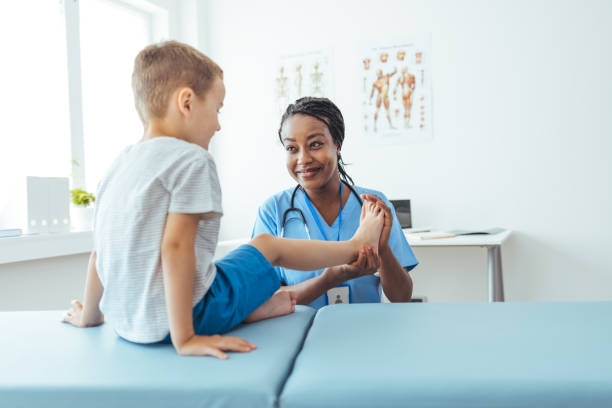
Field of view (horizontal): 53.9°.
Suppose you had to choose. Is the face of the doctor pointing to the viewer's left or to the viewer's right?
to the viewer's left

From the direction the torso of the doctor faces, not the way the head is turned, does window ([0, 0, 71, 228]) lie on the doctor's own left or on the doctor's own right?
on the doctor's own right

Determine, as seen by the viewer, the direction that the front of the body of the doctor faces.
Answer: toward the camera

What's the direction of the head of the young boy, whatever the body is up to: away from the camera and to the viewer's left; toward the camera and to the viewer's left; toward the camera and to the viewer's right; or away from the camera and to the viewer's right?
away from the camera and to the viewer's right

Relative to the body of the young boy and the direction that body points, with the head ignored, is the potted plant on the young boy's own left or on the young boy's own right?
on the young boy's own left

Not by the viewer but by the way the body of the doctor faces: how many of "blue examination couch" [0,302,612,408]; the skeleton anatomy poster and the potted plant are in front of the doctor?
1

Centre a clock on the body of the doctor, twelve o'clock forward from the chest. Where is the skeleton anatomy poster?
The skeleton anatomy poster is roughly at 6 o'clock from the doctor.

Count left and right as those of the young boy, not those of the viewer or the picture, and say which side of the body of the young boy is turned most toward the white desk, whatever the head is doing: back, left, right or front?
front

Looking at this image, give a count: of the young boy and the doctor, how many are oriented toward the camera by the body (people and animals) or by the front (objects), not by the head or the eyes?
1

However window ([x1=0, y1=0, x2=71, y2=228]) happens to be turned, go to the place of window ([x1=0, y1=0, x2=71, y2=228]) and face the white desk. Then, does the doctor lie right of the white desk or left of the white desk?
right

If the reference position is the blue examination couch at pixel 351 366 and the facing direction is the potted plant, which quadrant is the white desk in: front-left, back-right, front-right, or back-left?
front-right

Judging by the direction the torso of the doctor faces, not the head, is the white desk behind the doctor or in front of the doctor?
behind

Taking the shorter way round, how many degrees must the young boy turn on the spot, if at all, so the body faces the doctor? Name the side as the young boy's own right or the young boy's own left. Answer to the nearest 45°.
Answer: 0° — they already face them

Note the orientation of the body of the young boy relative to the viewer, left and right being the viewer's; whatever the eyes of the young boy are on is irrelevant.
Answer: facing away from the viewer and to the right of the viewer

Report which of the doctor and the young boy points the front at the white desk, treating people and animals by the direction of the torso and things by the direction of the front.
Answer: the young boy

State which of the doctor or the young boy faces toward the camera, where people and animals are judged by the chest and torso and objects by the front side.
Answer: the doctor

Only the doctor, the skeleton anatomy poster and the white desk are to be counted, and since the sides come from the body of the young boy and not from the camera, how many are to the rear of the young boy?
0

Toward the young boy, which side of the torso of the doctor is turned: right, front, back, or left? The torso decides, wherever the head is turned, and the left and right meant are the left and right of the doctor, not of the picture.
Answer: front
